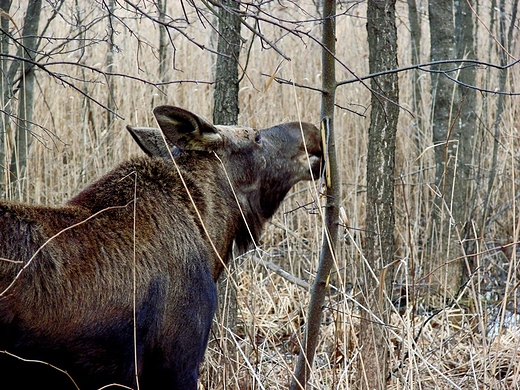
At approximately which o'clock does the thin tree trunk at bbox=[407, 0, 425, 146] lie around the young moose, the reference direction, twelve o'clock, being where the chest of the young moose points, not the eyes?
The thin tree trunk is roughly at 10 o'clock from the young moose.

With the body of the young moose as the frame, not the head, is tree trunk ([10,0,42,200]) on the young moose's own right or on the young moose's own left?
on the young moose's own left

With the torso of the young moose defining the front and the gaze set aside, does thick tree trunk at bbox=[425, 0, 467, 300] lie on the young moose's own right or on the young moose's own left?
on the young moose's own left

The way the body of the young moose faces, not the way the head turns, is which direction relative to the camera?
to the viewer's right

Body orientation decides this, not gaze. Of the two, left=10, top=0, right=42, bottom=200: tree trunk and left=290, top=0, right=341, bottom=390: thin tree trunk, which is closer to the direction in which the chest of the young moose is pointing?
the thin tree trunk

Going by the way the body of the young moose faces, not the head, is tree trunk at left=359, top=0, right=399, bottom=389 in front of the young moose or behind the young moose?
in front

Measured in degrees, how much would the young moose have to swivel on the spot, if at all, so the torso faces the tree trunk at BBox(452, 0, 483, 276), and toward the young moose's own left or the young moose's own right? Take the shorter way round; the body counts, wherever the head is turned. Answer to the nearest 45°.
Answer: approximately 45° to the young moose's own left
